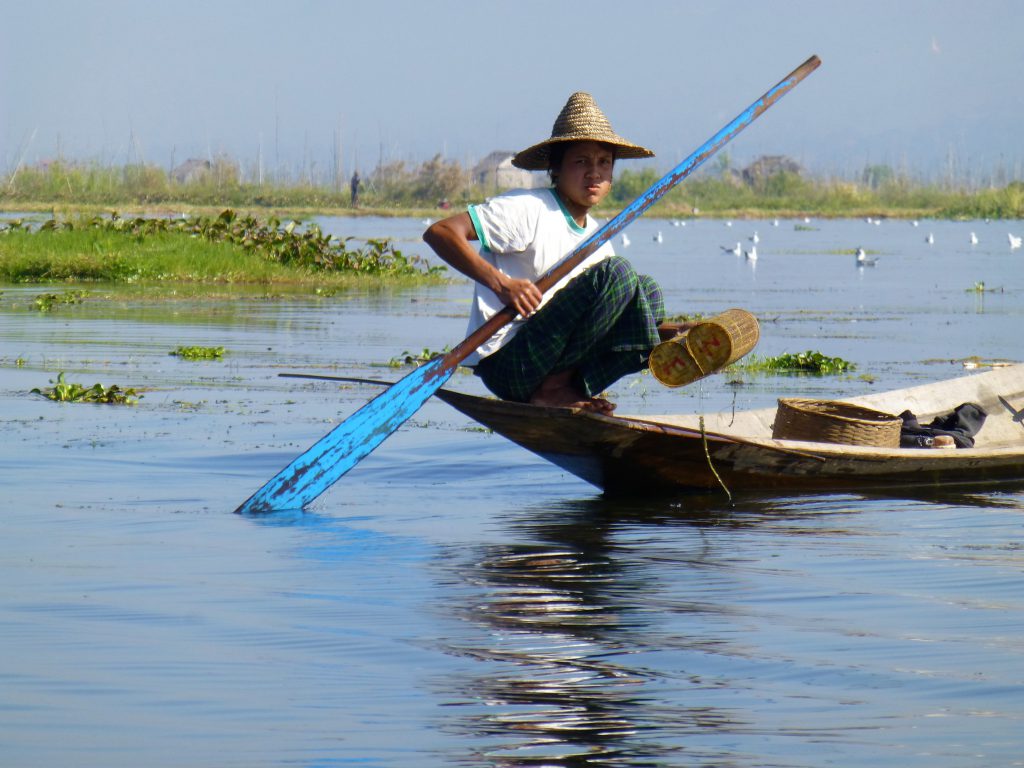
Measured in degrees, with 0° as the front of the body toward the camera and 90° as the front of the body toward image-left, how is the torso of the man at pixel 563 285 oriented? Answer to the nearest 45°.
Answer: approximately 315°

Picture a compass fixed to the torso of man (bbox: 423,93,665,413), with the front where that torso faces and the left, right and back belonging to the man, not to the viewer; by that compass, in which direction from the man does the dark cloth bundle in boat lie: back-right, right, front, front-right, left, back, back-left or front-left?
left

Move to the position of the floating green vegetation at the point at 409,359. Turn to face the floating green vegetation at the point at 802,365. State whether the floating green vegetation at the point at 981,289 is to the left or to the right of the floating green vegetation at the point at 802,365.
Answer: left

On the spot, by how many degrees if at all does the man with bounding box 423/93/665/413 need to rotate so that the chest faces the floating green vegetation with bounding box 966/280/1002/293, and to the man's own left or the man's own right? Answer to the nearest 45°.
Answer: approximately 135° to the man's own left

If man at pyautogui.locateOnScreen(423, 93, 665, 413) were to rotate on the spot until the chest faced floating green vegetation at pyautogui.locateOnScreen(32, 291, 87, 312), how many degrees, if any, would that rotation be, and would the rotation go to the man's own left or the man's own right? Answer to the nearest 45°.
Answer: approximately 180°

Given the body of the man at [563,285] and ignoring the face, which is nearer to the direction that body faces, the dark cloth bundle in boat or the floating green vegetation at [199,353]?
the dark cloth bundle in boat

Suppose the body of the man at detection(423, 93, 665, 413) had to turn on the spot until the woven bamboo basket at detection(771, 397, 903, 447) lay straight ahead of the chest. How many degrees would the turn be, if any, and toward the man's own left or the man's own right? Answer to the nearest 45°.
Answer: approximately 90° to the man's own left

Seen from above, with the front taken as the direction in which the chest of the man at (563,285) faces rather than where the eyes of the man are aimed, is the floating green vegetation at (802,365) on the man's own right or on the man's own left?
on the man's own left
